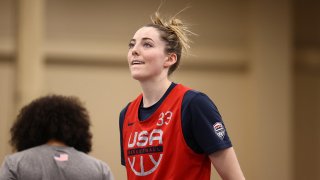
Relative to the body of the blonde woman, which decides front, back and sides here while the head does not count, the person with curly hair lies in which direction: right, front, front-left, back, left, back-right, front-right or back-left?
right

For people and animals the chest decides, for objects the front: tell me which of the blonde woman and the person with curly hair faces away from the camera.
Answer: the person with curly hair

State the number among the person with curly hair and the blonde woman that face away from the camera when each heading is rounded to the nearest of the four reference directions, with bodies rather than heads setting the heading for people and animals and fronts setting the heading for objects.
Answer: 1

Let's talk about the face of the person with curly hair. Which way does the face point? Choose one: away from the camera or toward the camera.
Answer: away from the camera

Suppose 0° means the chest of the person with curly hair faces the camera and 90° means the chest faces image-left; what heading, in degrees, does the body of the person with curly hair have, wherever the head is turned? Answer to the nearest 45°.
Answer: approximately 180°

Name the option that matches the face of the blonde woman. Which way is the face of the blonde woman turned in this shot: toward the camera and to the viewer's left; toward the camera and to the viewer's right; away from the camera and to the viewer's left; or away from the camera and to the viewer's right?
toward the camera and to the viewer's left

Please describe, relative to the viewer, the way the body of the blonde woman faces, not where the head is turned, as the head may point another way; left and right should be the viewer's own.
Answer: facing the viewer and to the left of the viewer
